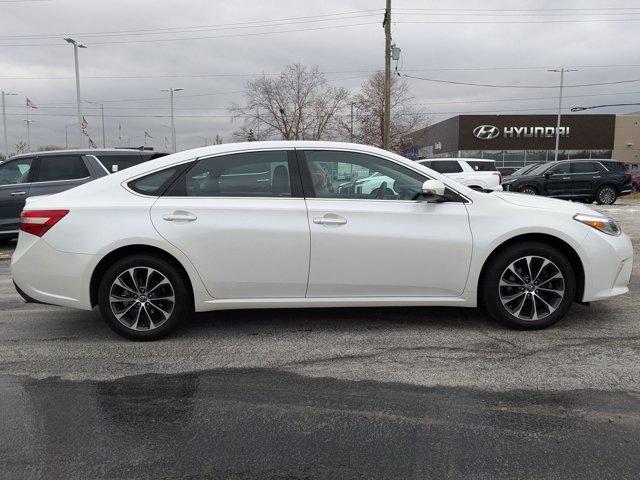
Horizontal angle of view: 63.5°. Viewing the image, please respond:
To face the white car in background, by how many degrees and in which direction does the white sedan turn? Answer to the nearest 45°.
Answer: approximately 90° to its left

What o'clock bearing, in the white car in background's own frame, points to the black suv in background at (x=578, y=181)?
The black suv in background is roughly at 5 o'clock from the white car in background.

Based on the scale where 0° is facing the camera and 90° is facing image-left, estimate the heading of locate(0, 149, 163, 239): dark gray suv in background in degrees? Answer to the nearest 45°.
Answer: approximately 90°

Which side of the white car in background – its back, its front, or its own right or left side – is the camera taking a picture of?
left

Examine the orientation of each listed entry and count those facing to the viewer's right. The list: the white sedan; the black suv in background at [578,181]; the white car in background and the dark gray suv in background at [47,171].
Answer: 1

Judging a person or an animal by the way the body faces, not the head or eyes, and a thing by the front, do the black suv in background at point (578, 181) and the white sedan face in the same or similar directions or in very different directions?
very different directions

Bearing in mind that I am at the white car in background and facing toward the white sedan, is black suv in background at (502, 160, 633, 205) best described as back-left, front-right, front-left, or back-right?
back-left

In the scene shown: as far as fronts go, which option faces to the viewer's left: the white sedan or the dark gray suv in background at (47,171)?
the dark gray suv in background

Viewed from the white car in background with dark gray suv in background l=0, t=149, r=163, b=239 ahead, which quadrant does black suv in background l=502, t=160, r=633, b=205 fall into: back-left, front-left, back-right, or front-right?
back-left

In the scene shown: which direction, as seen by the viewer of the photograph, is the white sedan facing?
facing to the right of the viewer

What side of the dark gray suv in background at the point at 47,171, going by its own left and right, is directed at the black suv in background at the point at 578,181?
back

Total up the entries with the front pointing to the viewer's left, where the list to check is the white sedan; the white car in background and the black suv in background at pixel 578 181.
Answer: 2

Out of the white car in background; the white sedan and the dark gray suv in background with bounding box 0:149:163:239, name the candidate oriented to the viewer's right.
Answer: the white sedan

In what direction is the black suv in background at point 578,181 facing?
to the viewer's left
